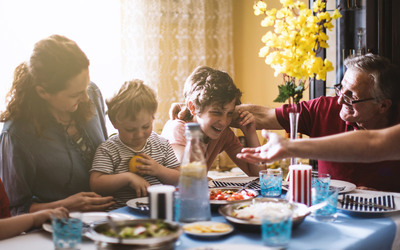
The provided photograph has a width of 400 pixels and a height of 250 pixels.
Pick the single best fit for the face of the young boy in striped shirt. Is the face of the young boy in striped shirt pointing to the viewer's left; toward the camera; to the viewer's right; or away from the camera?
toward the camera

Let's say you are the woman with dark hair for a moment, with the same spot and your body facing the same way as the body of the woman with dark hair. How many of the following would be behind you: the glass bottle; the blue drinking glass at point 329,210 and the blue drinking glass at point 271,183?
0

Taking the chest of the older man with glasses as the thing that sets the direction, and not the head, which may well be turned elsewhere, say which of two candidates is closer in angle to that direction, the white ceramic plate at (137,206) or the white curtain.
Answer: the white ceramic plate

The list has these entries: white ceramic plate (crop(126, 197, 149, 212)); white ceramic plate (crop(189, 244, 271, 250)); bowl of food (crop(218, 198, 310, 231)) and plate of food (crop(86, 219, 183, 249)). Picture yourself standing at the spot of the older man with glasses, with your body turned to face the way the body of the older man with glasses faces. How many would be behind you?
0

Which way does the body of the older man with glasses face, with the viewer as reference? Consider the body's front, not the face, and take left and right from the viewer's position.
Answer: facing the viewer and to the left of the viewer

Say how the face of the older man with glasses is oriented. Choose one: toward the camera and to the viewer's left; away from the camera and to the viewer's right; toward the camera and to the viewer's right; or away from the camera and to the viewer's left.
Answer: toward the camera and to the viewer's left

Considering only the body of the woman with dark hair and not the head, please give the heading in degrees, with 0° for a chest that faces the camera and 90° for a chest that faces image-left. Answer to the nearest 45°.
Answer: approximately 315°

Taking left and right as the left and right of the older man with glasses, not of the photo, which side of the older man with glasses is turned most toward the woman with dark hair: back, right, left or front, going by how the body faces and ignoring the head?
front

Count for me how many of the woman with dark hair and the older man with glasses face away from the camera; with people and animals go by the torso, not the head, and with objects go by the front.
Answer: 0

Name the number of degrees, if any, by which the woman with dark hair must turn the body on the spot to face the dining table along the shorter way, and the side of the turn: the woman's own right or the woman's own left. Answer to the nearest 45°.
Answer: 0° — they already face it

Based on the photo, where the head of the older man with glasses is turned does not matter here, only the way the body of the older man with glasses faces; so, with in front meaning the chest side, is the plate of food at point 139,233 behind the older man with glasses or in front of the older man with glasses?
in front

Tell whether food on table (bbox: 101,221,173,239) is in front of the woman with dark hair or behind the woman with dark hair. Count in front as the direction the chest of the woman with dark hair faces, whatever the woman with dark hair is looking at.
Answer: in front

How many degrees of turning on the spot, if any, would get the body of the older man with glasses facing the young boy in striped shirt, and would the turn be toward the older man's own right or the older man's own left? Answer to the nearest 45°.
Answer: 0° — they already face them
